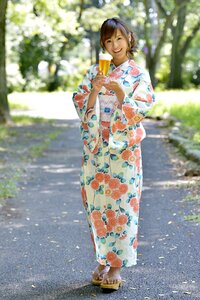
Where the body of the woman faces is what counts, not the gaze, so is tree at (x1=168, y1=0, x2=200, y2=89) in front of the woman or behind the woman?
behind

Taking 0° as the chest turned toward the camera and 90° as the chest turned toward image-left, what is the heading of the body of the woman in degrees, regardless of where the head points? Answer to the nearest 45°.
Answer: approximately 45°

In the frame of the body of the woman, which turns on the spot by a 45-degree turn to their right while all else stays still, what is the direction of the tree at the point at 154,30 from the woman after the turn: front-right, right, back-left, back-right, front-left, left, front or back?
right
